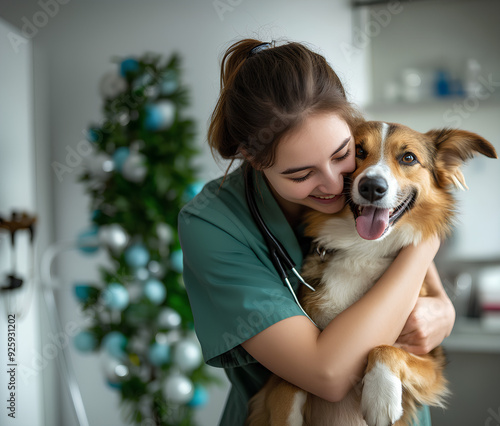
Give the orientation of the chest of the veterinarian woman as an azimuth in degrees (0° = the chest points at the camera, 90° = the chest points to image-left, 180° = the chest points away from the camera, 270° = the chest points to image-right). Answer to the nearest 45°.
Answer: approximately 315°

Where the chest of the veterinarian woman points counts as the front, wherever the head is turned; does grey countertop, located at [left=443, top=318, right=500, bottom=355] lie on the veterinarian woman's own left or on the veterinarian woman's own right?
on the veterinarian woman's own left

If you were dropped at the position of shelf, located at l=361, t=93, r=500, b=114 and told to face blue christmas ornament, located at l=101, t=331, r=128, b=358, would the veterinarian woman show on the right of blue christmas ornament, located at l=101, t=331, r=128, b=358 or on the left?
left

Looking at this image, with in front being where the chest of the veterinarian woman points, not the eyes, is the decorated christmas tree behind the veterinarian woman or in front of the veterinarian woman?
behind

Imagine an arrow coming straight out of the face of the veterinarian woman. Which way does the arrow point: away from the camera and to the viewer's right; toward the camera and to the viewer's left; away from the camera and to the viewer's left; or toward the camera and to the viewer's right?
toward the camera and to the viewer's right

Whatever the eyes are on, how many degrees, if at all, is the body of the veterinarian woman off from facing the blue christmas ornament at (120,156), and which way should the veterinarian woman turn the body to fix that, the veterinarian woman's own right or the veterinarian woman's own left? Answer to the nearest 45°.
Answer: approximately 180°

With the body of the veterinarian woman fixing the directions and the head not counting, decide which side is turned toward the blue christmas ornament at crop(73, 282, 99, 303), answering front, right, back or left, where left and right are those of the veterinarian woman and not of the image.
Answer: back

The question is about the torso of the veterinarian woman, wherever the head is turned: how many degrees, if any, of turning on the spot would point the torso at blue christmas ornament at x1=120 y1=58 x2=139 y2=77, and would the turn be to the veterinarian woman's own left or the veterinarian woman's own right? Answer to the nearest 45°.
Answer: approximately 180°

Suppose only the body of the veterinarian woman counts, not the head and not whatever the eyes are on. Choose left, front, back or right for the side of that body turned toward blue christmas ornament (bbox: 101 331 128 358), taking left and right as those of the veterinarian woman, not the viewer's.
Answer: back
